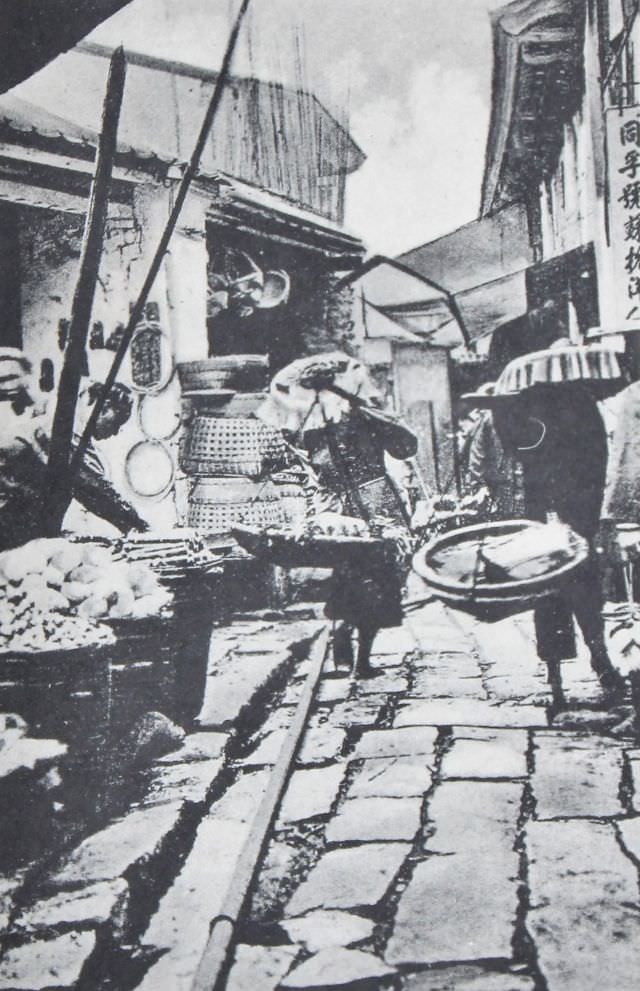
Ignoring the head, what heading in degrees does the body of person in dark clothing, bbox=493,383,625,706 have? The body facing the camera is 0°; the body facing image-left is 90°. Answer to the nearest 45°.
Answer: approximately 90°

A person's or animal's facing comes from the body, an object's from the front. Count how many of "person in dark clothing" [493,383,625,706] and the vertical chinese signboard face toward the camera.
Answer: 1

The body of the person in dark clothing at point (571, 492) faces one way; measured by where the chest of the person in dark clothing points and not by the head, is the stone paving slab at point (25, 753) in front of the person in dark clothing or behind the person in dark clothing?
in front
